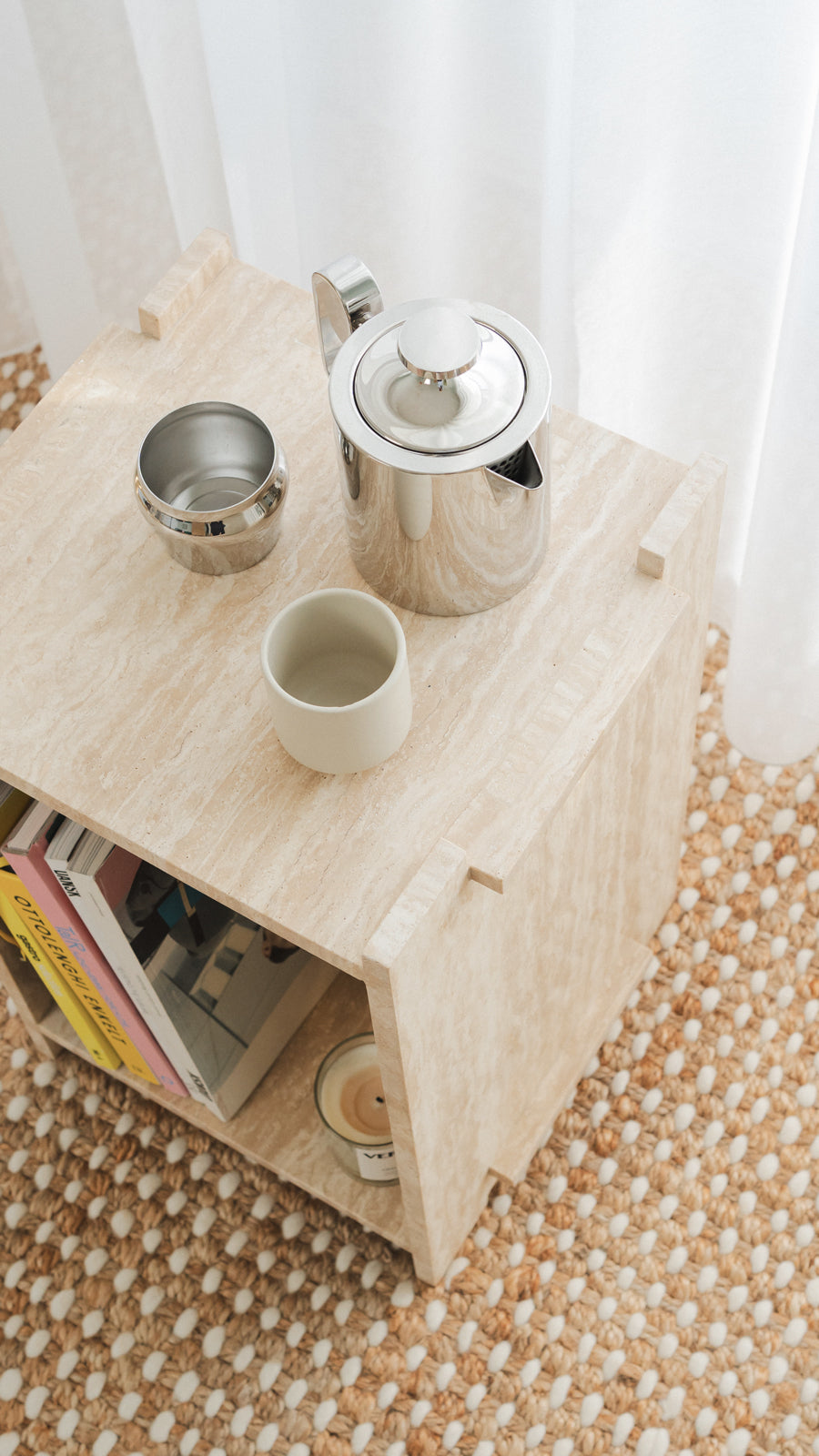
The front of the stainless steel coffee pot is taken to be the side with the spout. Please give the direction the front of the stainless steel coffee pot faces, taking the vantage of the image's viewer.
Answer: facing the viewer and to the right of the viewer
